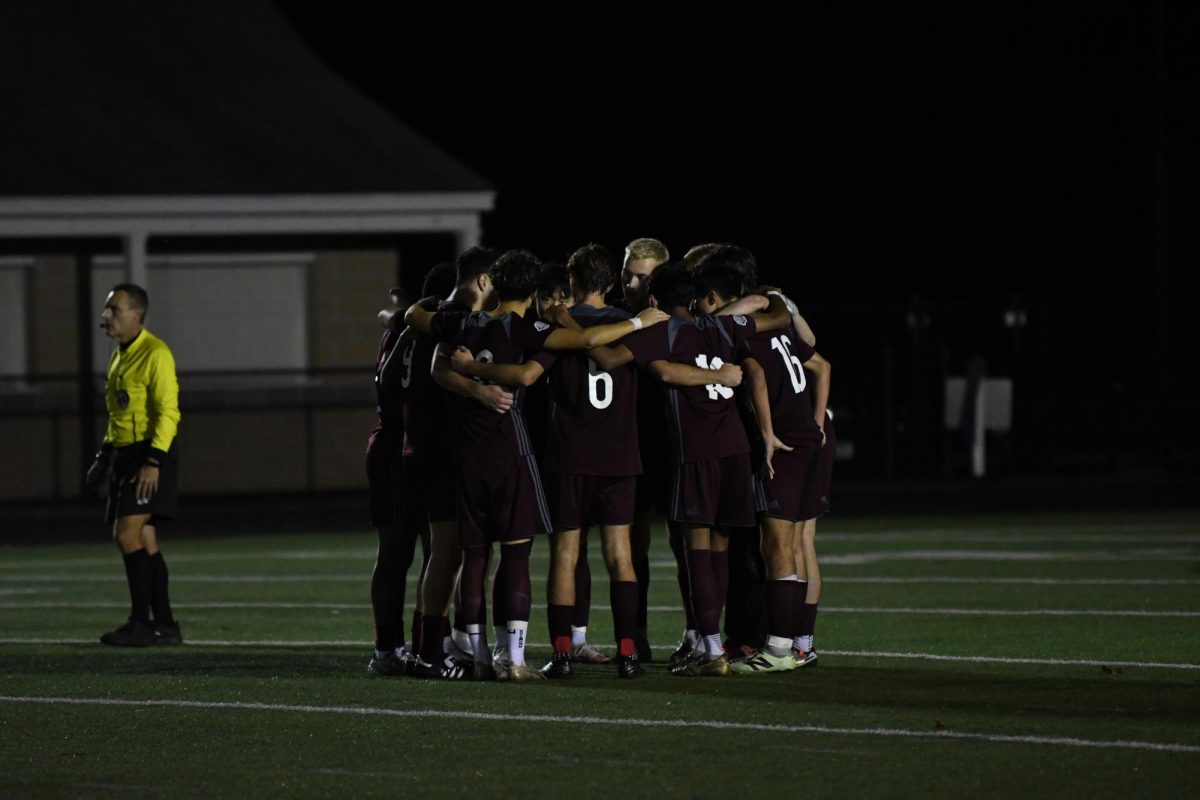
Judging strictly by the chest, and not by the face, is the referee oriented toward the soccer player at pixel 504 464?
no

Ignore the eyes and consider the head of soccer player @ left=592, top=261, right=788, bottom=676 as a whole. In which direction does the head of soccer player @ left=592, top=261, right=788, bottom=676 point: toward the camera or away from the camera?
away from the camera

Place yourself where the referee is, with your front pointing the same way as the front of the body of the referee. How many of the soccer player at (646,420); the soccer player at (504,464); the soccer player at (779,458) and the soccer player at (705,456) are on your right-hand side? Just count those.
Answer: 0

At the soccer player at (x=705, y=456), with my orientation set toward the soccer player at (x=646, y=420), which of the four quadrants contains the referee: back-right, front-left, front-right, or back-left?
front-left

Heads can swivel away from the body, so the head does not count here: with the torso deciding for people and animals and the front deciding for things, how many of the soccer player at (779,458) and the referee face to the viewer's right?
0

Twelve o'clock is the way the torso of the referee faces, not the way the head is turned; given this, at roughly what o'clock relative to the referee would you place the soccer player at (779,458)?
The soccer player is roughly at 9 o'clock from the referee.

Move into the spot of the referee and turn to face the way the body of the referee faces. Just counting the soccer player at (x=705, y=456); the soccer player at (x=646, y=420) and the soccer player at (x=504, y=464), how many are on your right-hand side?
0

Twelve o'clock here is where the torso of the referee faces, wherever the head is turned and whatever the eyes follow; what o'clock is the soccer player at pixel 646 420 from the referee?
The soccer player is roughly at 9 o'clock from the referee.

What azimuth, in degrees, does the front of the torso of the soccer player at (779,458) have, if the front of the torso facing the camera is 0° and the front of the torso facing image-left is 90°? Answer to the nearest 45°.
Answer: approximately 135°

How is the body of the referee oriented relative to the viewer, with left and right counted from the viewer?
facing the viewer and to the left of the viewer

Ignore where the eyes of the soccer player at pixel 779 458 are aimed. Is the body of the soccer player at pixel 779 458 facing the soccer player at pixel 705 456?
no
